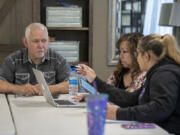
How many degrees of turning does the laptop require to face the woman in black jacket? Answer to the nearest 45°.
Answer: approximately 45° to its right

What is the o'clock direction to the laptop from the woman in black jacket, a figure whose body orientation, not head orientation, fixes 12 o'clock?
The laptop is roughly at 1 o'clock from the woman in black jacket.

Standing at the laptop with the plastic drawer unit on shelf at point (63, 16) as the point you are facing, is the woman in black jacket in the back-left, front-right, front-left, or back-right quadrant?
back-right

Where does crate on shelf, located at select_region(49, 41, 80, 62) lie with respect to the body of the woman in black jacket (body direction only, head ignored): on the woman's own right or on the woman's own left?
on the woman's own right

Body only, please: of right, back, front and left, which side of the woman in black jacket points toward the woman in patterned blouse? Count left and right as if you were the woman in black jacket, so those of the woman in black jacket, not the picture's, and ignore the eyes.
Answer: right
